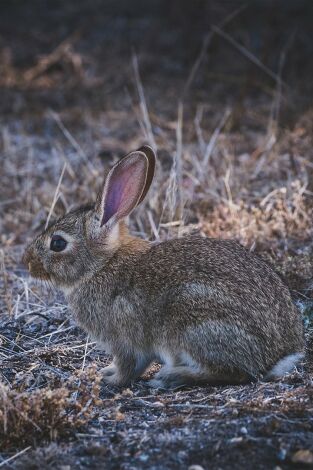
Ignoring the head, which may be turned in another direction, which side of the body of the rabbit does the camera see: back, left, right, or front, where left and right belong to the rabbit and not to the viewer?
left

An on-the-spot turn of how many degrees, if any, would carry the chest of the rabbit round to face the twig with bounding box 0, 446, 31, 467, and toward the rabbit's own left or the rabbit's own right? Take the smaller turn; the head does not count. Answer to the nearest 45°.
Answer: approximately 45° to the rabbit's own left

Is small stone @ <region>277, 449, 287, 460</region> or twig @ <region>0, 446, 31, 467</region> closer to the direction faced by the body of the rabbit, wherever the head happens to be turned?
the twig

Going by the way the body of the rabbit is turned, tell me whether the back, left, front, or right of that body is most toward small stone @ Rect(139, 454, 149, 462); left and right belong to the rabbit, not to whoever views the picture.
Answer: left

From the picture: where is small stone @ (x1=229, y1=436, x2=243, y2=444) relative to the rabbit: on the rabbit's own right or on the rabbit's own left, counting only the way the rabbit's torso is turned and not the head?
on the rabbit's own left

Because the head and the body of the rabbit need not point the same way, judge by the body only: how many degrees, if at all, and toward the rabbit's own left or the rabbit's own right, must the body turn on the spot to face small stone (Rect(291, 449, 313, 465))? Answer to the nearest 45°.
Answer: approximately 90° to the rabbit's own left

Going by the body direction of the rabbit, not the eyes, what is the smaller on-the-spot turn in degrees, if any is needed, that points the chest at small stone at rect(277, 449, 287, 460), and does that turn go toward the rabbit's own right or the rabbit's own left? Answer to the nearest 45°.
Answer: approximately 90° to the rabbit's own left

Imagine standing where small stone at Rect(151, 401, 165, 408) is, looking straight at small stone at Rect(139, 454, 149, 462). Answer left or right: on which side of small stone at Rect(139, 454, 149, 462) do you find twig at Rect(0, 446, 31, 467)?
right

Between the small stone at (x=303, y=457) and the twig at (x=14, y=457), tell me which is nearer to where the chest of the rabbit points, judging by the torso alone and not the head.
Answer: the twig
